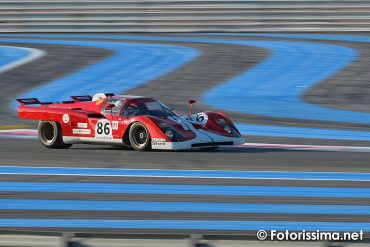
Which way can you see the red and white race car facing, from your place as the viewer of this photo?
facing the viewer and to the right of the viewer
